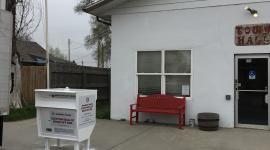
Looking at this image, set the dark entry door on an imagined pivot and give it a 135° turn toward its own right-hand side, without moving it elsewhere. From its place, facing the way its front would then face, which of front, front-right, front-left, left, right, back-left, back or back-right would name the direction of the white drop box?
left

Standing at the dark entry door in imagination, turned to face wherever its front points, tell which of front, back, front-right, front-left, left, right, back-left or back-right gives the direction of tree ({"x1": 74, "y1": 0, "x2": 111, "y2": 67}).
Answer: back-right

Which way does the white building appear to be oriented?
toward the camera

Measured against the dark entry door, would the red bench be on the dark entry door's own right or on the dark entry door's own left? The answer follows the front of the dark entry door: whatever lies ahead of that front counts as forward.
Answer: on the dark entry door's own right

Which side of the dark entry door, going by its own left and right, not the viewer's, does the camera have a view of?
front

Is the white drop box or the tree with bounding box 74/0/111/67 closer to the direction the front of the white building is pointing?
the white drop box

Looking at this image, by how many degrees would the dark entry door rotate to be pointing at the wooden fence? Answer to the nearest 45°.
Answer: approximately 90° to its right

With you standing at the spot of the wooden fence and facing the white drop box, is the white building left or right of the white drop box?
left

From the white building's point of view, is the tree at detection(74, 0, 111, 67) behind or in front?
behind

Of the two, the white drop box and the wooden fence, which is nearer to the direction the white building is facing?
the white drop box
